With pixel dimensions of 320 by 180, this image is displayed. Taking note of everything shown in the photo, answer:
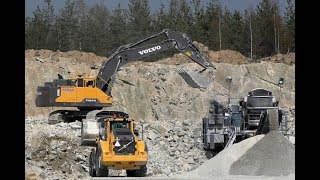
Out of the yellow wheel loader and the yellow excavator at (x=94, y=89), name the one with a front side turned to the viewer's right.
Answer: the yellow excavator

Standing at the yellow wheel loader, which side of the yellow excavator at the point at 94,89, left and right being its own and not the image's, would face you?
right

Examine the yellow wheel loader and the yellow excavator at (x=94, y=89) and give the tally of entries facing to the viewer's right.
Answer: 1

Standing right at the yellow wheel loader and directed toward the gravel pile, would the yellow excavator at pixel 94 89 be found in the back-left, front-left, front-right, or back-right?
back-left

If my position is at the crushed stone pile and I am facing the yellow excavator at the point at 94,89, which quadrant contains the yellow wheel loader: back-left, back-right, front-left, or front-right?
front-left

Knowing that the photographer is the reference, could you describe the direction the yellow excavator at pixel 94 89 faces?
facing to the right of the viewer

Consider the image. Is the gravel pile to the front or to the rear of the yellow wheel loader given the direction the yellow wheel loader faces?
to the rear

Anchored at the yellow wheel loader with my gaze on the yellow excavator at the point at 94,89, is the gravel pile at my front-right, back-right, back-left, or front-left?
back-right
